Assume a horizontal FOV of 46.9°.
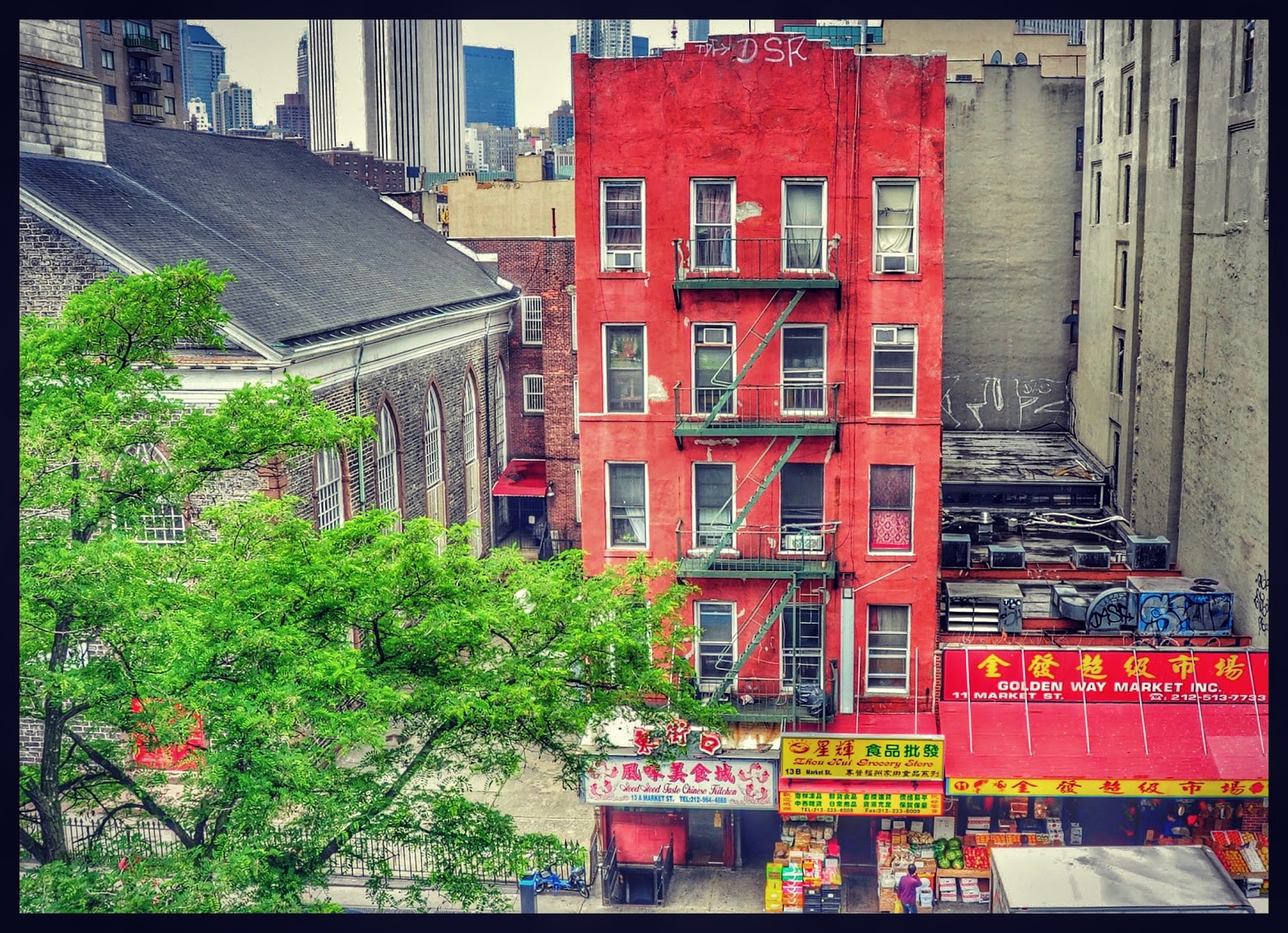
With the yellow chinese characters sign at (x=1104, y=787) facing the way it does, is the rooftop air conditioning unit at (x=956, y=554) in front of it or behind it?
behind

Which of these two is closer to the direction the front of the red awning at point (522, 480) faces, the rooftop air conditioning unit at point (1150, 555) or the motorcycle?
the motorcycle

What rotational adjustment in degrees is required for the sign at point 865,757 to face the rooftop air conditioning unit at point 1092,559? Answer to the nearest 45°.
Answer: approximately 135° to its left

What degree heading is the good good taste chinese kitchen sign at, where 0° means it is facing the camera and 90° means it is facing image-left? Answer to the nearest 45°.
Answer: approximately 0°

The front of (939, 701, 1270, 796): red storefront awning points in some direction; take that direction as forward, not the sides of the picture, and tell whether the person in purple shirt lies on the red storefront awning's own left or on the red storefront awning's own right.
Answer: on the red storefront awning's own right

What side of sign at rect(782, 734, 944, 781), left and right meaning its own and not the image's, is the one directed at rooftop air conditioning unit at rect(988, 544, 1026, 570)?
back

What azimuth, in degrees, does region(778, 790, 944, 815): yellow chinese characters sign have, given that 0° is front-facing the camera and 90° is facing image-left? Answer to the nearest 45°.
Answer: approximately 0°
